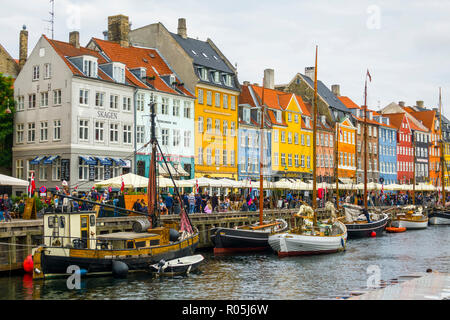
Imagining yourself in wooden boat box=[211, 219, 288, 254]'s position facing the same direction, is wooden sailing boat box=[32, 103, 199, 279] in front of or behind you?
in front

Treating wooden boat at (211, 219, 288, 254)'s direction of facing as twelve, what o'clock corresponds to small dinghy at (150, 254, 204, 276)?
The small dinghy is roughly at 11 o'clock from the wooden boat.

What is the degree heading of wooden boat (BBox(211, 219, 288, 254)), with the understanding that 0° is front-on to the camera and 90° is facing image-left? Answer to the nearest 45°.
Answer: approximately 45°

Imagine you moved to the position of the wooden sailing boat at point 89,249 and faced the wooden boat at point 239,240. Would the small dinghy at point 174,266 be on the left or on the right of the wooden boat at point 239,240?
right
